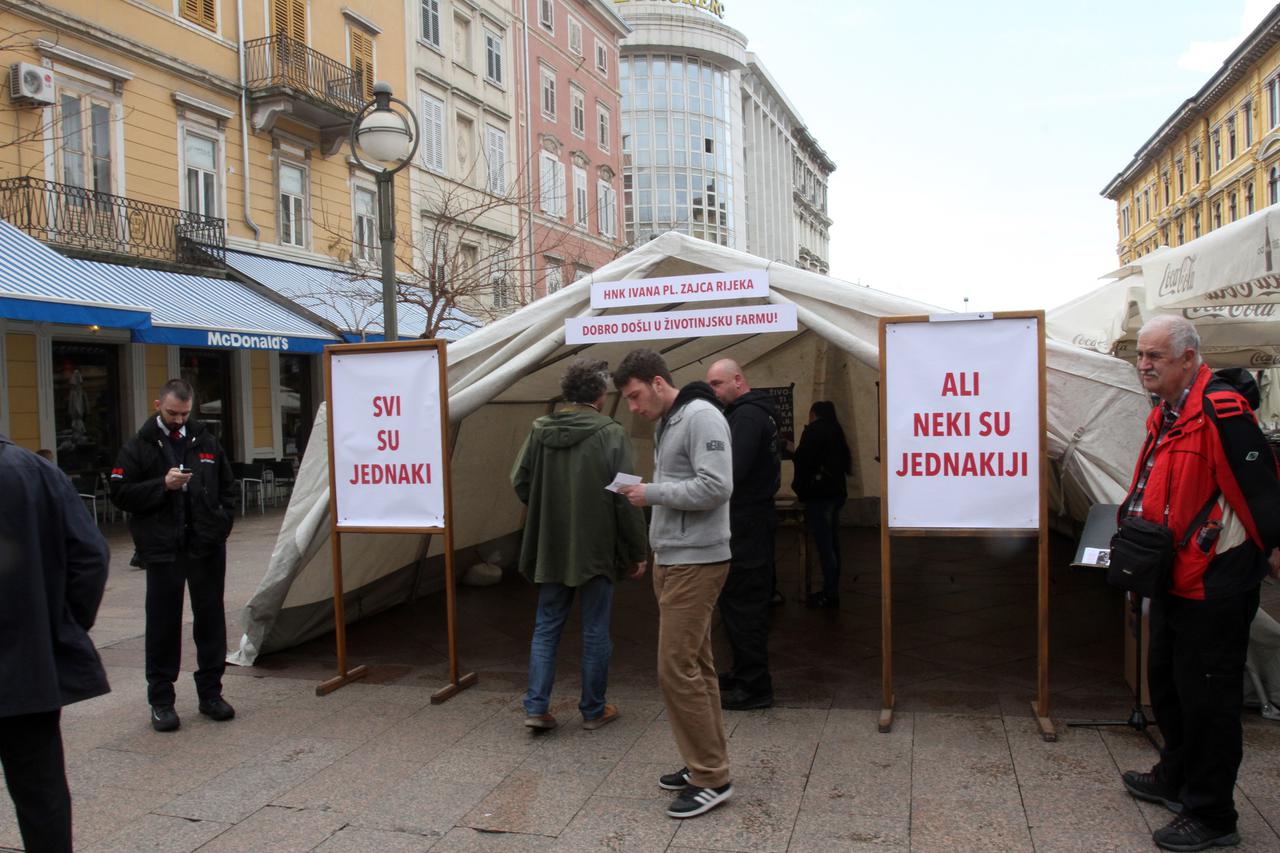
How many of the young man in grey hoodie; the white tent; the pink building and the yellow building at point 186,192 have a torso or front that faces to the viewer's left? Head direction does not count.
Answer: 1

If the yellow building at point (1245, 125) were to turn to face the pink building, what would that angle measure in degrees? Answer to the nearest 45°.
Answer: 0° — it already faces it

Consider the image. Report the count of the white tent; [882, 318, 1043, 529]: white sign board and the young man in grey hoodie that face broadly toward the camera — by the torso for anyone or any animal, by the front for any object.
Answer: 2

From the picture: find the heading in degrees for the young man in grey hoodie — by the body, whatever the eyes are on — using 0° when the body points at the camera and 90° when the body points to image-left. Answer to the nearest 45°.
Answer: approximately 90°

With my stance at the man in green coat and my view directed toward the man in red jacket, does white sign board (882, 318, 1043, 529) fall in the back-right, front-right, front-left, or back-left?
front-left

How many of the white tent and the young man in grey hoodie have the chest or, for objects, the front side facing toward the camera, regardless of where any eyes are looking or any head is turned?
1

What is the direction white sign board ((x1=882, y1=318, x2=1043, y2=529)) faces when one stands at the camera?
facing the viewer

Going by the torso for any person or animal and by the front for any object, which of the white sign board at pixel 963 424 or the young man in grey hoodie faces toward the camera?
the white sign board

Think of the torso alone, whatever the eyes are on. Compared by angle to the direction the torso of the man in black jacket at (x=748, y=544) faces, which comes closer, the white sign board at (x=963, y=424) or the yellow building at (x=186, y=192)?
the yellow building

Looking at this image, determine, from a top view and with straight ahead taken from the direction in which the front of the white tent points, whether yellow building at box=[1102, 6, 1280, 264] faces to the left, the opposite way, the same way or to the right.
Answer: to the right

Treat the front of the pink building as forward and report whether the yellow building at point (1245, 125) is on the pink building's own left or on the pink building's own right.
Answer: on the pink building's own left

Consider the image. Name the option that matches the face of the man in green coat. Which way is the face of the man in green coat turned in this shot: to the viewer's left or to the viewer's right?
to the viewer's right

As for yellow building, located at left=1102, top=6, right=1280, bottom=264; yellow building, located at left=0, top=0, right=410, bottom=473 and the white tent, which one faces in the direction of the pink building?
yellow building, located at left=1102, top=6, right=1280, bottom=264

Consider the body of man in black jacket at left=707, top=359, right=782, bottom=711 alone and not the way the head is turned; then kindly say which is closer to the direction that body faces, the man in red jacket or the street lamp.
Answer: the street lamp

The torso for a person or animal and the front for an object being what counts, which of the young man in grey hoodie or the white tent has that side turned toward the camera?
the white tent

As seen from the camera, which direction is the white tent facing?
toward the camera

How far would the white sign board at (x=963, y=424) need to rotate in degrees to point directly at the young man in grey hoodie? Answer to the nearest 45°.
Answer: approximately 45° to its right
